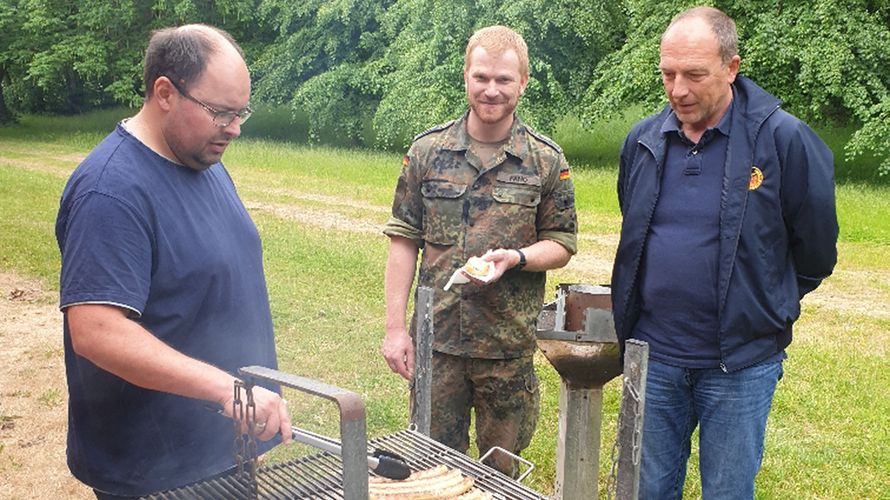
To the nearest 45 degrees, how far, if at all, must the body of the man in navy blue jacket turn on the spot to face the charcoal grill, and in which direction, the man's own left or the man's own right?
0° — they already face it

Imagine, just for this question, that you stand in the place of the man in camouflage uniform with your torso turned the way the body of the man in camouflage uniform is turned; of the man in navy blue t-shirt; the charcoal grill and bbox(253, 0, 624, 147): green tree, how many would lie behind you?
1

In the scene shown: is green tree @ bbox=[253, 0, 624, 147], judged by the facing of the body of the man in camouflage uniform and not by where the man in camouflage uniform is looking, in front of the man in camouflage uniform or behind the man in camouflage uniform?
behind

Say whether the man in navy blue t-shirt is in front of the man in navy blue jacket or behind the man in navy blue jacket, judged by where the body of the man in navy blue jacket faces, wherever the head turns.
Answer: in front

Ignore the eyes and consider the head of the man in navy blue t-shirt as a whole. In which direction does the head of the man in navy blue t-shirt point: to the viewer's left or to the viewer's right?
to the viewer's right

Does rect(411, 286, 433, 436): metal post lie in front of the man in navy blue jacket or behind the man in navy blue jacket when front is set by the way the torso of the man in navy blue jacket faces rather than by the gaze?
in front

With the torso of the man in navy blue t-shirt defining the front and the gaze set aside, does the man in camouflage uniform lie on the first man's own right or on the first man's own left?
on the first man's own left

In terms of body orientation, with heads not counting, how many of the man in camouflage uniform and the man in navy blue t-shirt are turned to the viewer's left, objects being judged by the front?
0

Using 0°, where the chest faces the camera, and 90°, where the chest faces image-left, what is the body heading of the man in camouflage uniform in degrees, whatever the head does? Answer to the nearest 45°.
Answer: approximately 0°

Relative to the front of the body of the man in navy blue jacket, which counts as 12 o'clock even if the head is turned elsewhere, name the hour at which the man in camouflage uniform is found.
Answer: The man in camouflage uniform is roughly at 2 o'clock from the man in navy blue jacket.

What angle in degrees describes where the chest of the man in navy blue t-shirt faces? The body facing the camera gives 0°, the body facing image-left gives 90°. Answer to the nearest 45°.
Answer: approximately 315°

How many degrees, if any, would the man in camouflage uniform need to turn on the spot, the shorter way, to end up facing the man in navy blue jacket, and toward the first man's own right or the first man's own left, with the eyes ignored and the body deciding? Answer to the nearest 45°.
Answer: approximately 45° to the first man's own left

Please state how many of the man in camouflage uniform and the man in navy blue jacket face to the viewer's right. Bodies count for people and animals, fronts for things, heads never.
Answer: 0

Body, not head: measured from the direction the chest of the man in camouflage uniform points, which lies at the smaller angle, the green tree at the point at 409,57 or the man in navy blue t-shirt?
the man in navy blue t-shirt
